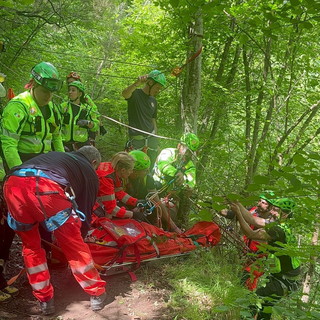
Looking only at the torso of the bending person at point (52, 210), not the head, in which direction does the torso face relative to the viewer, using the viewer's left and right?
facing away from the viewer and to the right of the viewer

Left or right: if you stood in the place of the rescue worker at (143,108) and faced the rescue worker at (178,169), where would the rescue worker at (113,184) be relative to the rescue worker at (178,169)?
right

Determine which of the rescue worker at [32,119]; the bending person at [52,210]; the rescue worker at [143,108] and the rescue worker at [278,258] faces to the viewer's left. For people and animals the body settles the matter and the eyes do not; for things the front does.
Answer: the rescue worker at [278,258]

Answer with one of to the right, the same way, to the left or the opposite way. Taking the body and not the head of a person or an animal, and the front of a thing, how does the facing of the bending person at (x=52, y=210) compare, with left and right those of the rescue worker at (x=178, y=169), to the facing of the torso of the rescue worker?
the opposite way

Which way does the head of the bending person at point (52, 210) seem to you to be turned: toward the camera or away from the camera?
away from the camera

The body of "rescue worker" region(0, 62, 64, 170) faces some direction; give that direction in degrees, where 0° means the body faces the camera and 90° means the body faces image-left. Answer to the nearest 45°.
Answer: approximately 315°

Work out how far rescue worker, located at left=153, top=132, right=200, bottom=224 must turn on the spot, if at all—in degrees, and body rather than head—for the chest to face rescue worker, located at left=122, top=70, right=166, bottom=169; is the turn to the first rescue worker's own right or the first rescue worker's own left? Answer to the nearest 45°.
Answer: approximately 90° to the first rescue worker's own right

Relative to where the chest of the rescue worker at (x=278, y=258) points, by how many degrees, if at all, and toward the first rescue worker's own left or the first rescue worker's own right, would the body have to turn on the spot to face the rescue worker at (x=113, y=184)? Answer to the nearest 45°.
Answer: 0° — they already face them

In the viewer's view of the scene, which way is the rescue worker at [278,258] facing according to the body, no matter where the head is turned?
to the viewer's left

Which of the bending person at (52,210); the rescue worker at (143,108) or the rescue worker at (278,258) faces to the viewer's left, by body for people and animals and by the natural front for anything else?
the rescue worker at (278,258)

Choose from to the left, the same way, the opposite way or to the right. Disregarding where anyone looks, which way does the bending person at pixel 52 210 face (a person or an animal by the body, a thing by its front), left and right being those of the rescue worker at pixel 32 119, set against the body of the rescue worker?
to the left
